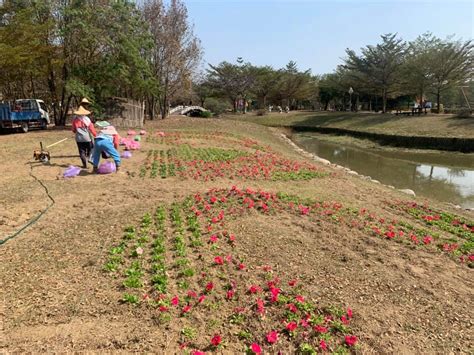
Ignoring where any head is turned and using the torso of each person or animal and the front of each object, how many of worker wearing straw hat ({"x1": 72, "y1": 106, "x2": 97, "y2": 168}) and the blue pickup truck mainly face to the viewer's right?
1

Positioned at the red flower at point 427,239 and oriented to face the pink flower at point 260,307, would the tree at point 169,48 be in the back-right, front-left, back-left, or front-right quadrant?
back-right

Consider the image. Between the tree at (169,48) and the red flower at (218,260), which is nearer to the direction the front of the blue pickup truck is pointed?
the tree
